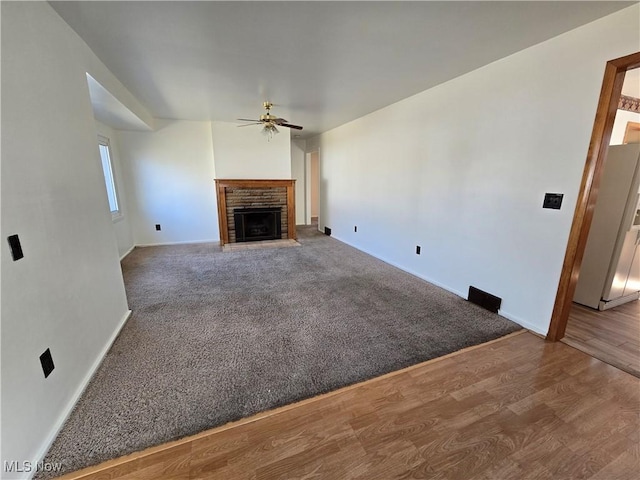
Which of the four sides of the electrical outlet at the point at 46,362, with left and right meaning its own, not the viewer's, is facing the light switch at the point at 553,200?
front

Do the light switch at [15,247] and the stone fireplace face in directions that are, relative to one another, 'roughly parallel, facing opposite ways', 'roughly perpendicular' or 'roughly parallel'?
roughly perpendicular

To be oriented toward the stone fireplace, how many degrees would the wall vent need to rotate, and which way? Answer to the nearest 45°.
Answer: approximately 45° to its right

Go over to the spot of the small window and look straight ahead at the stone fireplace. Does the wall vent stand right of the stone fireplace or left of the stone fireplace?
right

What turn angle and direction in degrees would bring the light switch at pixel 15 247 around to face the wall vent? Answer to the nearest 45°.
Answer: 0° — it already faces it

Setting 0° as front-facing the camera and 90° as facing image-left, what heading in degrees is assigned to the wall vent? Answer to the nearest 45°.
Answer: approximately 45°

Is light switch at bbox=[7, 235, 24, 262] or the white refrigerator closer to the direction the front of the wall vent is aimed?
the light switch

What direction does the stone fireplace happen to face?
toward the camera

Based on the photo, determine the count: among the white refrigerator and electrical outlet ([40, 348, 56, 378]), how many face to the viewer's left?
0

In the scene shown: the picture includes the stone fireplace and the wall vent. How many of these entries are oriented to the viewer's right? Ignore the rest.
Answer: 0

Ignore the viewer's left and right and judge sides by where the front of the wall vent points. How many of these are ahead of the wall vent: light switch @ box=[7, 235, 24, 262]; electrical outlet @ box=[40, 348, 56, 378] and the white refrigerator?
2

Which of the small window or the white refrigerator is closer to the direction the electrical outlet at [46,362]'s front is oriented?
the white refrigerator

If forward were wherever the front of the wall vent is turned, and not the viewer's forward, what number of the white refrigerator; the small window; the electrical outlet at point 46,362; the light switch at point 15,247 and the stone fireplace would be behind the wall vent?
1

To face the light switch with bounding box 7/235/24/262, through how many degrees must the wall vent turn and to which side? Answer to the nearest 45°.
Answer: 0° — it already faces it

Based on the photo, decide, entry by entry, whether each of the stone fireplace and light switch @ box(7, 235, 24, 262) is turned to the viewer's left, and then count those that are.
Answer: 0

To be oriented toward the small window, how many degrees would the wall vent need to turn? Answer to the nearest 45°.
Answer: approximately 45° to its right

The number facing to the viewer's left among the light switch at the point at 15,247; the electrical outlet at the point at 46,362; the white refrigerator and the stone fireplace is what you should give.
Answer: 0

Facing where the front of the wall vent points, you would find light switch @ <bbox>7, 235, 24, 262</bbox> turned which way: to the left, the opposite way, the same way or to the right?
the opposite way

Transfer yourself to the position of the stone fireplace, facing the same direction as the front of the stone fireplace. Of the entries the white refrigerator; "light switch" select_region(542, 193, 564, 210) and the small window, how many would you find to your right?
1
